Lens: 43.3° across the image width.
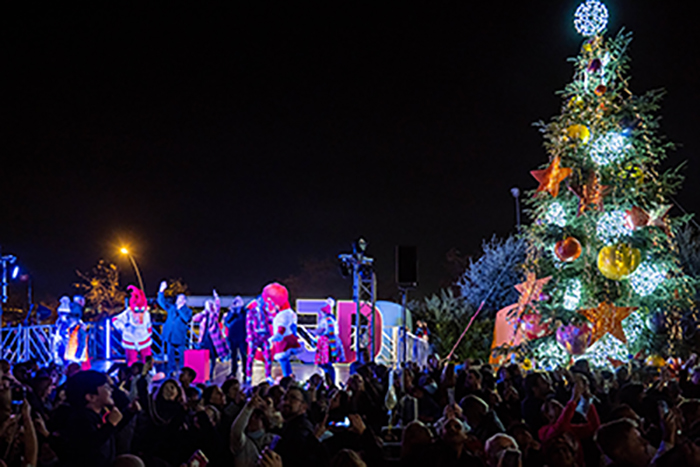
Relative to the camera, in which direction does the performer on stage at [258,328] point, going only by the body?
toward the camera

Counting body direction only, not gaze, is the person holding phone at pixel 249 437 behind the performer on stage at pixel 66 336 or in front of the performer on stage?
in front

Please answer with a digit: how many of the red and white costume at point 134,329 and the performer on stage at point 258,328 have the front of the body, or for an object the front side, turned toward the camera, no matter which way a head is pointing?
2

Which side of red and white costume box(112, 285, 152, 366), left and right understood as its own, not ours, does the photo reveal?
front

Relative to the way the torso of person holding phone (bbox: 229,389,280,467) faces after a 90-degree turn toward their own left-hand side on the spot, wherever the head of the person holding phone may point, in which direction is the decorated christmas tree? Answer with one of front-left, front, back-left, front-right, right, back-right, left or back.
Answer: right

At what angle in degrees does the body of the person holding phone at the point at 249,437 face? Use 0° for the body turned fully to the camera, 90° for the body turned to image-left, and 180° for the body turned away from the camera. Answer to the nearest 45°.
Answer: approximately 225°

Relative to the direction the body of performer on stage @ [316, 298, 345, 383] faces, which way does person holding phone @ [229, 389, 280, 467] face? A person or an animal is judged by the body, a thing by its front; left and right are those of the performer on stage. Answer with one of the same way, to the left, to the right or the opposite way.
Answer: the opposite way

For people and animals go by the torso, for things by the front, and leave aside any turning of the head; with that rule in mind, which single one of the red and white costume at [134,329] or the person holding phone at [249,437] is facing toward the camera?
the red and white costume

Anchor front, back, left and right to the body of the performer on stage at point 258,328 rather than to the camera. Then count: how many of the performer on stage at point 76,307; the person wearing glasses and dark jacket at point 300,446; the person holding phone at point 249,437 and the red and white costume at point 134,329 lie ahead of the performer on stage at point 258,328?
2

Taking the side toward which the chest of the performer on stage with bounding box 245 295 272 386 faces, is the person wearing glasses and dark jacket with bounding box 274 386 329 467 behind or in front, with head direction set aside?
in front

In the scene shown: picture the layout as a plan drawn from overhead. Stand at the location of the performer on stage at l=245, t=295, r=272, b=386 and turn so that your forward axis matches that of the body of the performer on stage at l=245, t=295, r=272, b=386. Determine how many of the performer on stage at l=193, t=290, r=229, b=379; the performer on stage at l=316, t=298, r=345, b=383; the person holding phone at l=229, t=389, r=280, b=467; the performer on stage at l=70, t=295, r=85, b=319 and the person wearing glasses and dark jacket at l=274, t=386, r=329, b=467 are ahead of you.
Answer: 2

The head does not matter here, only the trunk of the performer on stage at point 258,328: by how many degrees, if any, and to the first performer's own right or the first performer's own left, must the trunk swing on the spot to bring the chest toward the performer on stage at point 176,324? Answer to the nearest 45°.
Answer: approximately 135° to the first performer's own right

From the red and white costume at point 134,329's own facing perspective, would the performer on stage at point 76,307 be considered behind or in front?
behind

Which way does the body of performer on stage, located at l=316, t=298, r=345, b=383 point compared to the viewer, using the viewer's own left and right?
facing the viewer and to the left of the viewer

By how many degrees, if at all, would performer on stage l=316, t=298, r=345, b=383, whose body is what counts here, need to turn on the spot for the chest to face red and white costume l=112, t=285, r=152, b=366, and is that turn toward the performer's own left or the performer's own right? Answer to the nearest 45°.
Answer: approximately 45° to the performer's own right
